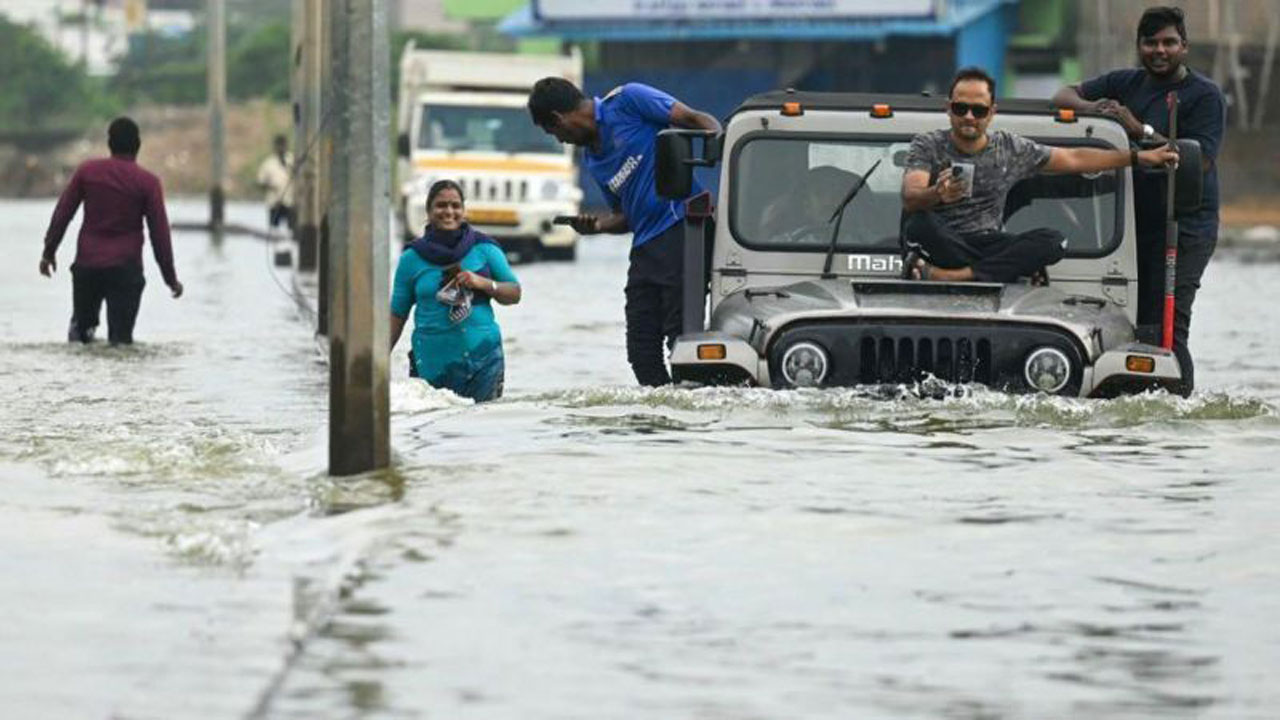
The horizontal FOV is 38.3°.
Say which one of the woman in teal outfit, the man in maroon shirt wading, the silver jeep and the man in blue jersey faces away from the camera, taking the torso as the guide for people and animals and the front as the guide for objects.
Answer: the man in maroon shirt wading

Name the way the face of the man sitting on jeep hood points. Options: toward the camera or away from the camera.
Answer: toward the camera

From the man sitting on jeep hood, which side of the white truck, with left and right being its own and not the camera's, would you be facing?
front

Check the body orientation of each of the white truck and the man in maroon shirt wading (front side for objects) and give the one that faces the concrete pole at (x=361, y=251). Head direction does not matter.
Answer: the white truck

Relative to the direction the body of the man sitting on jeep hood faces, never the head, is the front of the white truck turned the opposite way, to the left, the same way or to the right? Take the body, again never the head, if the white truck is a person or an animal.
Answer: the same way

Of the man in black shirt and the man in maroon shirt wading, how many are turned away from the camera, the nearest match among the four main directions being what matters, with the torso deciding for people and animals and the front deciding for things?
1

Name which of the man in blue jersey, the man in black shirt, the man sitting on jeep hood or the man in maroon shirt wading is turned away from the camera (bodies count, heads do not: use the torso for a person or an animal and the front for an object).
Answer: the man in maroon shirt wading

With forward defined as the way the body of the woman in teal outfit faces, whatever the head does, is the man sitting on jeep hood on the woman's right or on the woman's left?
on the woman's left

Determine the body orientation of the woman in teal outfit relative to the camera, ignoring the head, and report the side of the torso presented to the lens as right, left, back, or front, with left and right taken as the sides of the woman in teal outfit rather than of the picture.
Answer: front

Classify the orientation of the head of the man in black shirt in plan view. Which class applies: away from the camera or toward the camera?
toward the camera

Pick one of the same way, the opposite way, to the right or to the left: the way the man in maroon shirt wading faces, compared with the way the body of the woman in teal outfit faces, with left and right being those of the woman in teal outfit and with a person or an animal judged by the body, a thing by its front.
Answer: the opposite way

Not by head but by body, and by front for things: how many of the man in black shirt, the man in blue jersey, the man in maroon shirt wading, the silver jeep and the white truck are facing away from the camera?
1

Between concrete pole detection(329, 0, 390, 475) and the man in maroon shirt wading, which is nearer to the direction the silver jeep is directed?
the concrete pole

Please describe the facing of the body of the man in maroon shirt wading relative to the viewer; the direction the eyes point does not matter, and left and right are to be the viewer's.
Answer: facing away from the viewer

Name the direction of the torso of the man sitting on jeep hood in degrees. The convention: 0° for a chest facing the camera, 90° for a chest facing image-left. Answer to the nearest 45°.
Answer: approximately 0°

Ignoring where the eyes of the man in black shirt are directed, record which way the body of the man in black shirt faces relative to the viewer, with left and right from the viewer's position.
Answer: facing the viewer

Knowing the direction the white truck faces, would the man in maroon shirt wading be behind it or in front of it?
in front

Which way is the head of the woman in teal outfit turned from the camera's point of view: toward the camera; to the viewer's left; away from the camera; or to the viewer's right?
toward the camera
